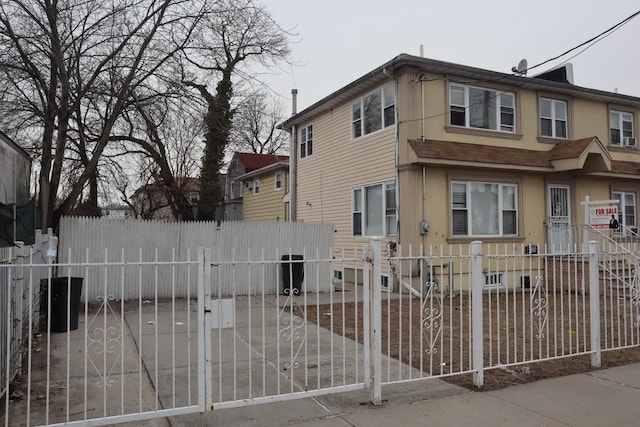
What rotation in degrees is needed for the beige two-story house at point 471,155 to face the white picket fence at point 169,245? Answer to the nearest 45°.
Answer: approximately 90° to its right

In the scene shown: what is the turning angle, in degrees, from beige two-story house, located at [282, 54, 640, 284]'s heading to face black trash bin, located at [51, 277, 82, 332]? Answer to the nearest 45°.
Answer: approximately 90° to its right

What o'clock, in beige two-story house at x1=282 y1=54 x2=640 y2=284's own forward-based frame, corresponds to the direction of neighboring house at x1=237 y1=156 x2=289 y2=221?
The neighboring house is roughly at 6 o'clock from the beige two-story house.

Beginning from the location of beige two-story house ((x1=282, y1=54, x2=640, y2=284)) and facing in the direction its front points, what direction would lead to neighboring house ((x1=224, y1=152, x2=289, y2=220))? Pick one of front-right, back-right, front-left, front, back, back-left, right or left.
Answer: back

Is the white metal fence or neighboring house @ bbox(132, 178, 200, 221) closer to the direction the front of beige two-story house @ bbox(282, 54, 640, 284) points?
the white metal fence

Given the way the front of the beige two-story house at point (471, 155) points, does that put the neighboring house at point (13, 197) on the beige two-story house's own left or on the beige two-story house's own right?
on the beige two-story house's own right

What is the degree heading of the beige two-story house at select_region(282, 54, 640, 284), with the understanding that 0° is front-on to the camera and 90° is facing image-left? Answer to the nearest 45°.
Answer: approximately 315°
